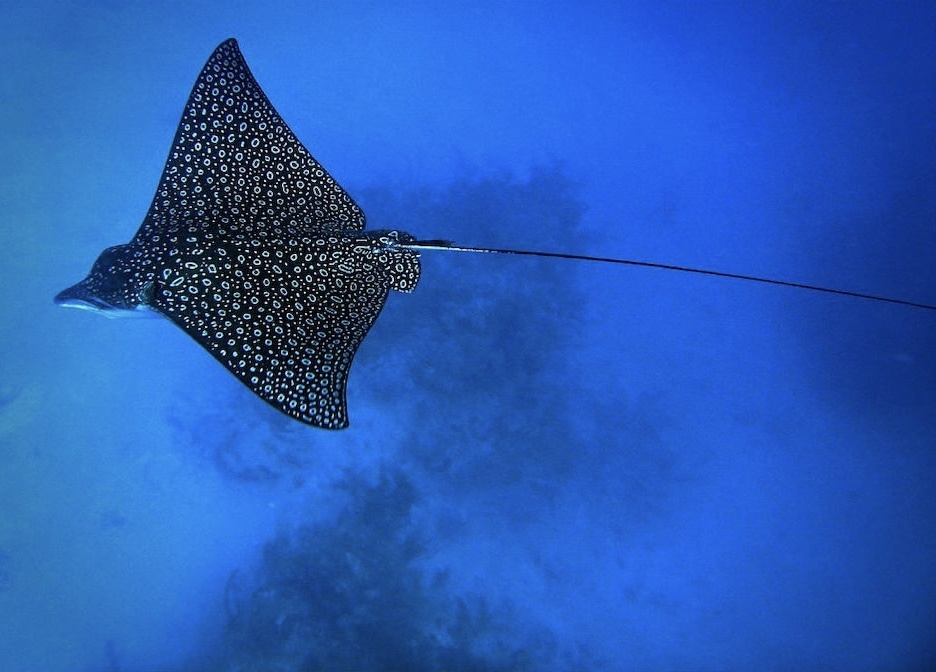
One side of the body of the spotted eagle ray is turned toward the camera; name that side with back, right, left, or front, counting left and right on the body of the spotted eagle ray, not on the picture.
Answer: left
